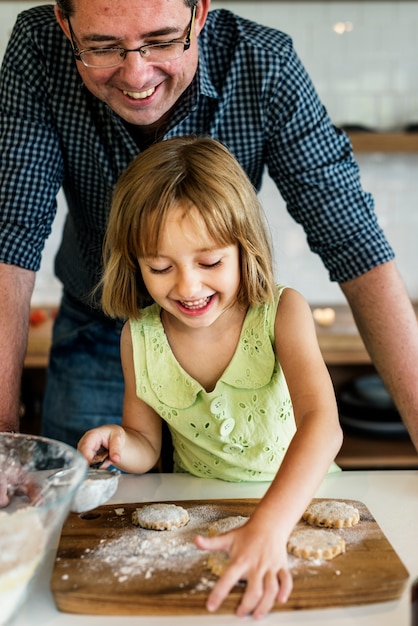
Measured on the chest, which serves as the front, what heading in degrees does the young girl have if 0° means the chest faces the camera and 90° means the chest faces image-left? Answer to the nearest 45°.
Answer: approximately 0°

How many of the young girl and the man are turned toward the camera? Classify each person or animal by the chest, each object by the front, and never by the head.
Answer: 2

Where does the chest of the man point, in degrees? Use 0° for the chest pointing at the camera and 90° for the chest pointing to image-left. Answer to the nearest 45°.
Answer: approximately 0°
